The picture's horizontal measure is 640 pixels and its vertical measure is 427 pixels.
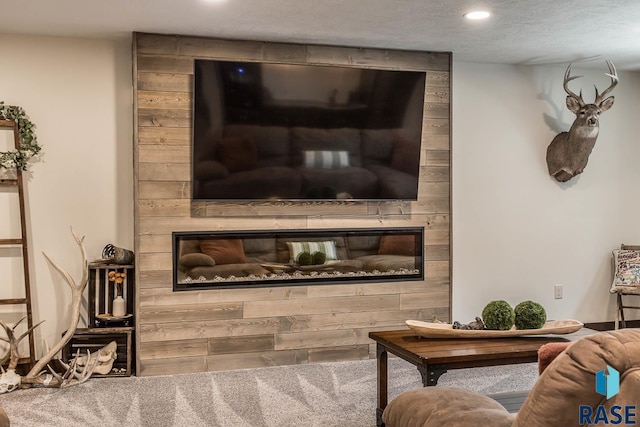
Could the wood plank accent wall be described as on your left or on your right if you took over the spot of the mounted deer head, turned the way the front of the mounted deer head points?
on your right

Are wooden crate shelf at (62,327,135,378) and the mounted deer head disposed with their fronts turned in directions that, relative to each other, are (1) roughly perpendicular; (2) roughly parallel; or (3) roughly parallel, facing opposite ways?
roughly parallel

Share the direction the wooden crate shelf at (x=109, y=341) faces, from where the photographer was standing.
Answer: facing the viewer

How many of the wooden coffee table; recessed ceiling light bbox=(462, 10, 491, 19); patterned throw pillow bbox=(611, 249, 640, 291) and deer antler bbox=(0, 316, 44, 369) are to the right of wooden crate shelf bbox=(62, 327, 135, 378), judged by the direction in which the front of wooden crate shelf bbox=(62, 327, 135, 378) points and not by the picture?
1

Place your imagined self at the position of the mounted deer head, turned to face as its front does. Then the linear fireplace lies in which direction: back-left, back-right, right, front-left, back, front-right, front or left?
right

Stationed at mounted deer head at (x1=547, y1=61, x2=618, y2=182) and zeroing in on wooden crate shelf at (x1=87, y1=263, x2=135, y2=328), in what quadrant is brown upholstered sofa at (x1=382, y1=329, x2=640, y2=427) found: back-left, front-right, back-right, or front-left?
front-left

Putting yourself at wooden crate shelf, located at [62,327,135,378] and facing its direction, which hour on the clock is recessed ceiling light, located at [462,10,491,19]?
The recessed ceiling light is roughly at 10 o'clock from the wooden crate shelf.

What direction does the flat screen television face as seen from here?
toward the camera

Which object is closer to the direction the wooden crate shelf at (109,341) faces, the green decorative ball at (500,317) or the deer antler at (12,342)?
the green decorative ball

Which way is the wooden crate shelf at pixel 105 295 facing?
toward the camera

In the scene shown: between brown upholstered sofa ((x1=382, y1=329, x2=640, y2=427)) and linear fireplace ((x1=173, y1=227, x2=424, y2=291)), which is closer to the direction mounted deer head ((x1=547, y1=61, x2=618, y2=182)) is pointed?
the brown upholstered sofa

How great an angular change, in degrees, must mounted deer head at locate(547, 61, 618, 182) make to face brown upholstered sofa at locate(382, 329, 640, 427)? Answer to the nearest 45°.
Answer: approximately 45° to its right
